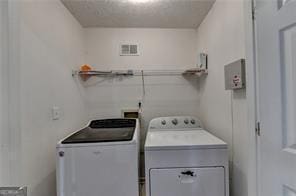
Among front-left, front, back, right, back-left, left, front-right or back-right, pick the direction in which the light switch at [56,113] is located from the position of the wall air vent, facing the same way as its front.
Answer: front-right

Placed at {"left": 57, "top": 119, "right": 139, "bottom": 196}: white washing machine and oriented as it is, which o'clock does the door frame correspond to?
The door frame is roughly at 10 o'clock from the white washing machine.

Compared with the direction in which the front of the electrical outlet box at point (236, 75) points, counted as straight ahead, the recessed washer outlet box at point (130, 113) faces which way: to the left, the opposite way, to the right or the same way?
to the left

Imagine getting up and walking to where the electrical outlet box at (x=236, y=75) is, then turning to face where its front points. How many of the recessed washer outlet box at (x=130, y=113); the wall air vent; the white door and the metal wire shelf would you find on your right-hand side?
3

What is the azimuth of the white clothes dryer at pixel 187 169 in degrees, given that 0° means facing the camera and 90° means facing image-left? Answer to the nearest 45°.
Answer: approximately 0°

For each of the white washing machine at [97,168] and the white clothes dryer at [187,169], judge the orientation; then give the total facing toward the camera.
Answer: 2

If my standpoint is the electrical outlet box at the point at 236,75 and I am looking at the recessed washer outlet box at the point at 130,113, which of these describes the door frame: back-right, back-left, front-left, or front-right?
back-left
